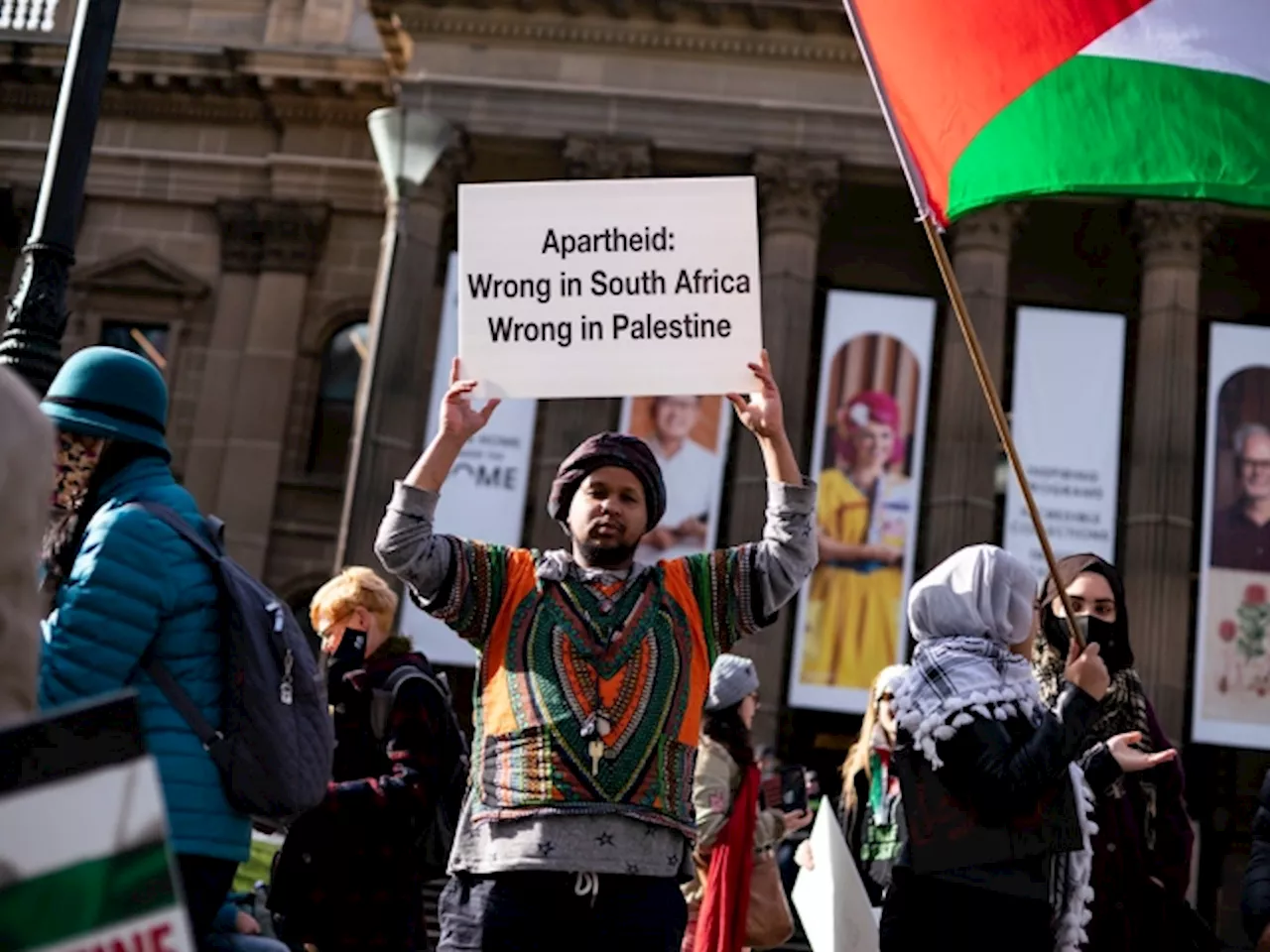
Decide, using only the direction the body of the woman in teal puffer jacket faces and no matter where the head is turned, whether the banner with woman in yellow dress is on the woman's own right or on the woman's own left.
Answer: on the woman's own right

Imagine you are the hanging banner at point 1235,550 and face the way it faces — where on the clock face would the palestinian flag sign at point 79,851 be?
The palestinian flag sign is roughly at 12 o'clock from the hanging banner.

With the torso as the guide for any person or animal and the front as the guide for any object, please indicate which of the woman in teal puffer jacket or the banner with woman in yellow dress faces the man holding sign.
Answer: the banner with woman in yellow dress

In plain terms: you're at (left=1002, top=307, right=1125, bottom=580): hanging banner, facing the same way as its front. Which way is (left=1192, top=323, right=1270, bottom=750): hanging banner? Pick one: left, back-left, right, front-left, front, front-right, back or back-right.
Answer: left

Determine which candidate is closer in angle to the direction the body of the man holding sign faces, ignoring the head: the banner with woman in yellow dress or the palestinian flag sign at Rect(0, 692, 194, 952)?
the palestinian flag sign

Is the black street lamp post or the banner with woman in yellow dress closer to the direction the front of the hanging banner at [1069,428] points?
the black street lamp post

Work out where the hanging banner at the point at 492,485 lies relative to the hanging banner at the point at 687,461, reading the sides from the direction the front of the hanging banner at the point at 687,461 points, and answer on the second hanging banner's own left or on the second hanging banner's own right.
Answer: on the second hanging banner's own right

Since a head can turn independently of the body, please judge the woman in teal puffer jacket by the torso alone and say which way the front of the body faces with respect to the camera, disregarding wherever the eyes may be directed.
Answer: to the viewer's left

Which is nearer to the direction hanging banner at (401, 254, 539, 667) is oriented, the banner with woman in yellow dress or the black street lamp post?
the black street lamp post

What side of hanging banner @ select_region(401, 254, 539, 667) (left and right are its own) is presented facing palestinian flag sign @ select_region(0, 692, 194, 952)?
front

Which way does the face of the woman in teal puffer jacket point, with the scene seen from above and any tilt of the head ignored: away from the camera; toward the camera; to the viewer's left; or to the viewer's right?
to the viewer's left

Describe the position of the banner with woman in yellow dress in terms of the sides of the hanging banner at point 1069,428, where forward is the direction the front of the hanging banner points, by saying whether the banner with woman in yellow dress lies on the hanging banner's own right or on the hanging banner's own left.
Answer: on the hanging banner's own right

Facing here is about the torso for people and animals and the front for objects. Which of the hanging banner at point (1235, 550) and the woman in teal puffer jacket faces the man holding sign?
the hanging banner

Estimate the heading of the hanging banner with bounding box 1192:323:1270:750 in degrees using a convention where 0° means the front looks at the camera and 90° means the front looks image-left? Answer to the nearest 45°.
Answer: approximately 0°

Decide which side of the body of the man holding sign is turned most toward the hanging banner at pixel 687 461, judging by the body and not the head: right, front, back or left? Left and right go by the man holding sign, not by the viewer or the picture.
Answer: back
